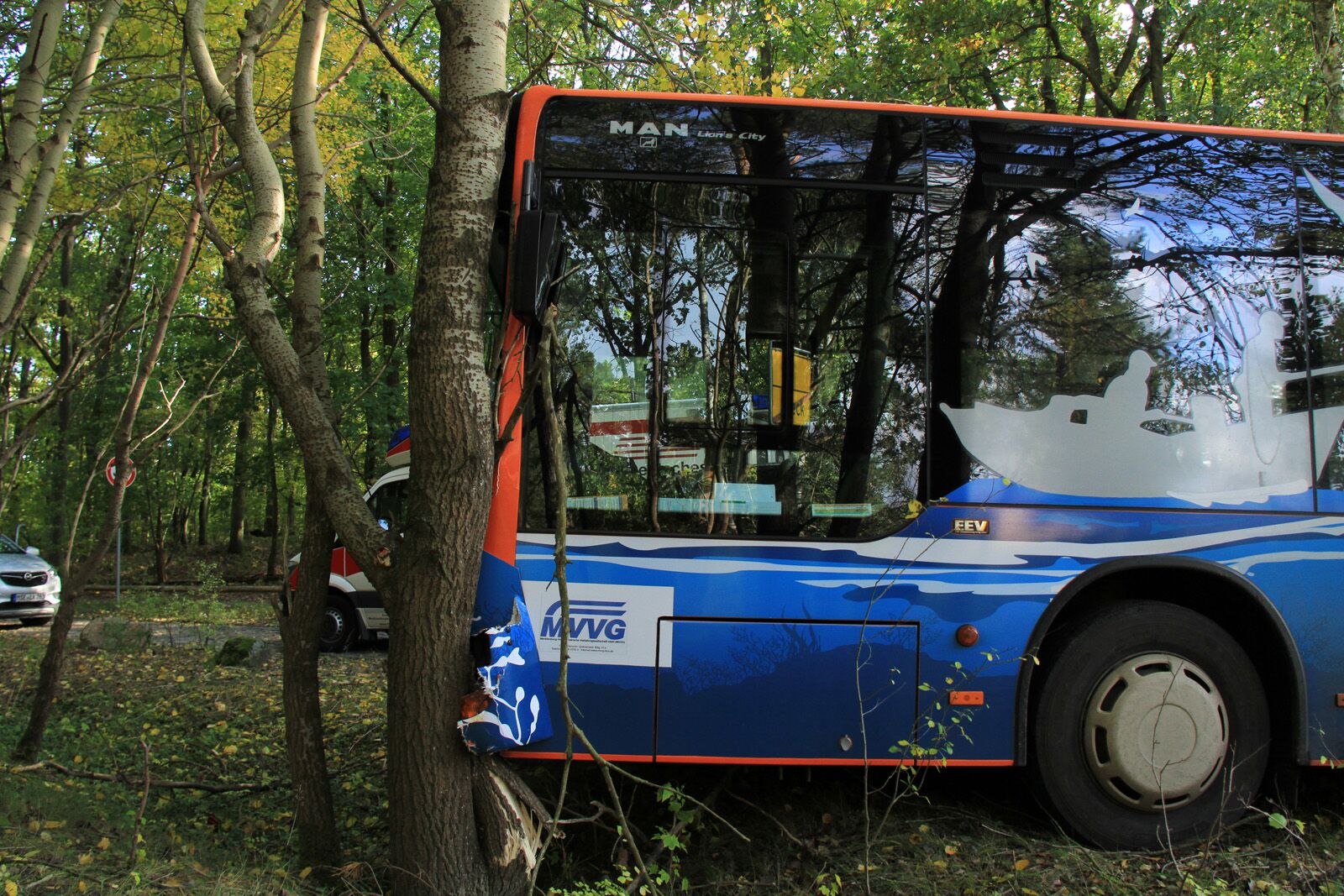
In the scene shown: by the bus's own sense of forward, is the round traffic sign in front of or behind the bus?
in front

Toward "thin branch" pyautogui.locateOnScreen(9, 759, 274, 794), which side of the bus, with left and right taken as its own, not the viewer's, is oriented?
front

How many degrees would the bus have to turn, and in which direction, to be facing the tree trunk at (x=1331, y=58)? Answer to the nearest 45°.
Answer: approximately 135° to its right

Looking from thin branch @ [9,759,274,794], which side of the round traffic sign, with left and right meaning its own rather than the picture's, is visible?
front

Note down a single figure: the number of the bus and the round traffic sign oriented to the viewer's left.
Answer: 1

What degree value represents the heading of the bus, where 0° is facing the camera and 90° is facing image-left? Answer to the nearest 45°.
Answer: approximately 90°

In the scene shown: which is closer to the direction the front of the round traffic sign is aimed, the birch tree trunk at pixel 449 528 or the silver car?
the birch tree trunk
